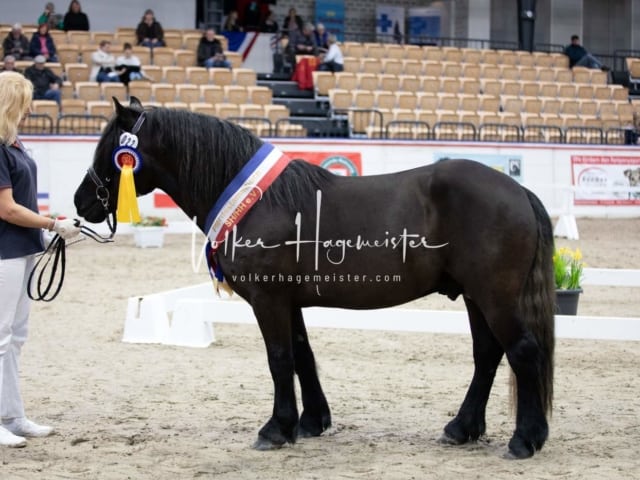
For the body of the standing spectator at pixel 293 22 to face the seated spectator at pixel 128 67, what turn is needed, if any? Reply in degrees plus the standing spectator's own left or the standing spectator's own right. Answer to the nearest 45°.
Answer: approximately 45° to the standing spectator's own right

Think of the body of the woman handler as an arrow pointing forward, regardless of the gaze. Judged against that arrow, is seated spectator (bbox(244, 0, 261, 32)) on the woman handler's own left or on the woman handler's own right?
on the woman handler's own left

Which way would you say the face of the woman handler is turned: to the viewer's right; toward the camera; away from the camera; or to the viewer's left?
to the viewer's right

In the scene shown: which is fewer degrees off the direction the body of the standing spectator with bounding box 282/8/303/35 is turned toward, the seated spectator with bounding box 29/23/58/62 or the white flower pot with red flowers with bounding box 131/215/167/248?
the white flower pot with red flowers

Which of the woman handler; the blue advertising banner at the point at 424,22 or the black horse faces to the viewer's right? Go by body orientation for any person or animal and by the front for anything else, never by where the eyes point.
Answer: the woman handler

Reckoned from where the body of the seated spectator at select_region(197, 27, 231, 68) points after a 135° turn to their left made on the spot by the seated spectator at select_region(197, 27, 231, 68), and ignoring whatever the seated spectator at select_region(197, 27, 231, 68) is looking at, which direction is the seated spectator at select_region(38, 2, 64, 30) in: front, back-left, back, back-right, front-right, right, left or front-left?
left

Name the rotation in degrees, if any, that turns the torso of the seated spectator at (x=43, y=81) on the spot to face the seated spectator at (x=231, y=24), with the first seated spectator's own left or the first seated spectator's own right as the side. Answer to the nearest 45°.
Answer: approximately 90° to the first seated spectator's own left

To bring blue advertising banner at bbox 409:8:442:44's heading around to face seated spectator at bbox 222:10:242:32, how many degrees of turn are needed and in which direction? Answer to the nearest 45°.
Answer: approximately 45° to its right

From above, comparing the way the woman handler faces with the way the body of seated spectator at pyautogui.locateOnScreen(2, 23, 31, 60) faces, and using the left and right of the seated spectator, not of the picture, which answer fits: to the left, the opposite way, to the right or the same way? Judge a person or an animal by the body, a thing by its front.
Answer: to the left

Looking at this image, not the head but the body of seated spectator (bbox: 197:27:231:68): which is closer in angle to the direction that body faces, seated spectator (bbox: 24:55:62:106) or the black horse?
the black horse

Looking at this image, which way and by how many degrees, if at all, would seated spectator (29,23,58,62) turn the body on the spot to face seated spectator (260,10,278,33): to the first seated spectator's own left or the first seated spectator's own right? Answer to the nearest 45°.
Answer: approximately 135° to the first seated spectator's own left

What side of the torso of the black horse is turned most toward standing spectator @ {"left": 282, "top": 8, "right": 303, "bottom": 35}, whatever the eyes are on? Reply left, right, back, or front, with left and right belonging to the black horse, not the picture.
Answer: right
